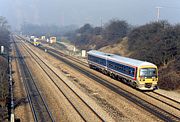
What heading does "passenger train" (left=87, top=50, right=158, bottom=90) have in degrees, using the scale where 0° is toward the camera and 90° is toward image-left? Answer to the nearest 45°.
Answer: approximately 315°

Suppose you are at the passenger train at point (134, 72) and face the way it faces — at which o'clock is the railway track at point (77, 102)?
The railway track is roughly at 3 o'clock from the passenger train.
